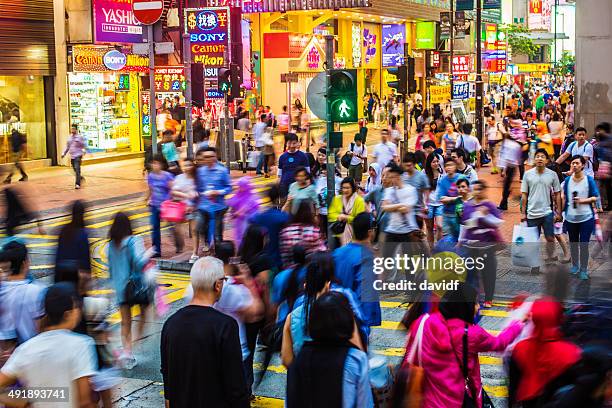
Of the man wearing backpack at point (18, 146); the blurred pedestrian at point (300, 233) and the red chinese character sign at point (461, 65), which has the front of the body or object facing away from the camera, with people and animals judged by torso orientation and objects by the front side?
the blurred pedestrian

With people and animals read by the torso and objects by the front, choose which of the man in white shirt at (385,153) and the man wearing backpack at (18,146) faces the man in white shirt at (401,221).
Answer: the man in white shirt at (385,153)

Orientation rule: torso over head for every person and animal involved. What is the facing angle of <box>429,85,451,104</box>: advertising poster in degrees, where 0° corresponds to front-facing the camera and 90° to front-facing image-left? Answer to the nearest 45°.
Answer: approximately 0°

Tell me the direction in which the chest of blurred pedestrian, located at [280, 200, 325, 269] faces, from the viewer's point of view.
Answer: away from the camera

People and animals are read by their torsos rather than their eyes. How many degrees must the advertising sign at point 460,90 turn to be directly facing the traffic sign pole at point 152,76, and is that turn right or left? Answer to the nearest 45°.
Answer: approximately 45° to its right

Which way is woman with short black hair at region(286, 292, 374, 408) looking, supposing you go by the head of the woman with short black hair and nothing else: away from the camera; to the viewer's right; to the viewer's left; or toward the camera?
away from the camera

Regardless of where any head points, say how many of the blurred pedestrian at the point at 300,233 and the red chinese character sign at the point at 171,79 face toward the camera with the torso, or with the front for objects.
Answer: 1

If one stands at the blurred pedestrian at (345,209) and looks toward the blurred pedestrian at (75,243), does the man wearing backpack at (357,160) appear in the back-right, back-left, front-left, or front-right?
back-right

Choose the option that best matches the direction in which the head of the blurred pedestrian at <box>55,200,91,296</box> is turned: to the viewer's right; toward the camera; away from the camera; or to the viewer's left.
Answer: away from the camera

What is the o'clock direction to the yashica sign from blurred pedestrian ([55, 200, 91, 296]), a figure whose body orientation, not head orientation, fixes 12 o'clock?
The yashica sign is roughly at 12 o'clock from the blurred pedestrian.

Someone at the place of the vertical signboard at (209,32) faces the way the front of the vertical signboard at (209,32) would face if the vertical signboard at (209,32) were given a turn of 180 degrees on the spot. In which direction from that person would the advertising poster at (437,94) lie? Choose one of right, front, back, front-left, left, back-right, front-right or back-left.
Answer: front-right

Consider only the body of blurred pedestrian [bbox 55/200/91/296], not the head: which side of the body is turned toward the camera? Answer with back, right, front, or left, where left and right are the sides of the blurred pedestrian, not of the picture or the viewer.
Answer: back
